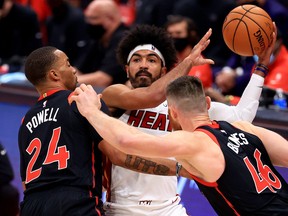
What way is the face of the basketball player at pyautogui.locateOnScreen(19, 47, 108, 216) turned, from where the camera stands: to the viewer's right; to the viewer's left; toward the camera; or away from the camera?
to the viewer's right

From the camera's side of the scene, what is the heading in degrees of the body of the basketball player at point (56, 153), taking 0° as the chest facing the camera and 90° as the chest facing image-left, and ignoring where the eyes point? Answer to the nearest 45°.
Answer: approximately 225°

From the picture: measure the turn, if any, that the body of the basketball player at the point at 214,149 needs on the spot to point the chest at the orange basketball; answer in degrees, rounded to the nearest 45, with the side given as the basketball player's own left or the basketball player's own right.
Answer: approximately 45° to the basketball player's own right

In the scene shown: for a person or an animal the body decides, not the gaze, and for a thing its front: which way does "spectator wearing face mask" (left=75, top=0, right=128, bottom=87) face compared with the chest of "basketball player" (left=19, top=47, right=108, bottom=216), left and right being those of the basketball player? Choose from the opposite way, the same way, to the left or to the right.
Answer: the opposite way

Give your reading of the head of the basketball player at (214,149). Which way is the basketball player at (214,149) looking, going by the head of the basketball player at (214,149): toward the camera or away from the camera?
away from the camera

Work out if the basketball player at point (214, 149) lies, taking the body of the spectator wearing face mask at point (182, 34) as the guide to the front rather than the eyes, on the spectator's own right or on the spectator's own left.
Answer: on the spectator's own left

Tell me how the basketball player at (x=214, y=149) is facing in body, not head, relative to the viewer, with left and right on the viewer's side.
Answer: facing away from the viewer and to the left of the viewer
